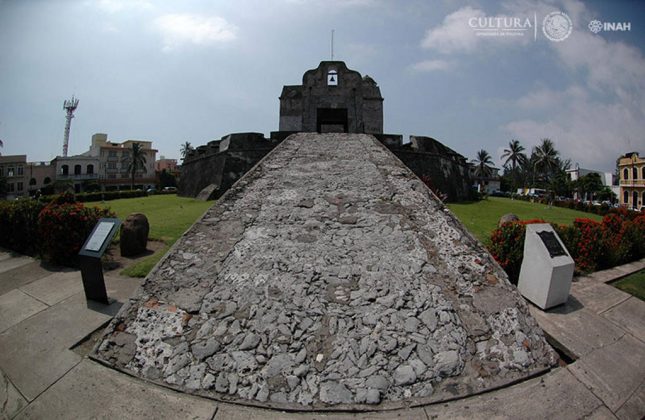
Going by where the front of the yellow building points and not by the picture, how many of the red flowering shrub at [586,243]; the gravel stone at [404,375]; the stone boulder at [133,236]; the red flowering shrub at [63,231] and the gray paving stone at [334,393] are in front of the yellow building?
5

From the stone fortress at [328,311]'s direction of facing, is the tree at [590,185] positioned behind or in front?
behind

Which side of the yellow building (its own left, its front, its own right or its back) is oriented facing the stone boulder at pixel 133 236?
front

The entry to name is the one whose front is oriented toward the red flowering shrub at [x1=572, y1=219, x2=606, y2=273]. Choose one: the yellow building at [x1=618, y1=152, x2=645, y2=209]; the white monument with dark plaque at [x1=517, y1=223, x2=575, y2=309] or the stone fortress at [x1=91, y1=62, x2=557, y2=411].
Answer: the yellow building

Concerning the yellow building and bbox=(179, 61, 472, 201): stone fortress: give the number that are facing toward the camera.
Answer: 2

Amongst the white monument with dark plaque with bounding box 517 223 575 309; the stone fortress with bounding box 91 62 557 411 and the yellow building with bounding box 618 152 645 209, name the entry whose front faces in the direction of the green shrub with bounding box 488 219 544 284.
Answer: the yellow building
